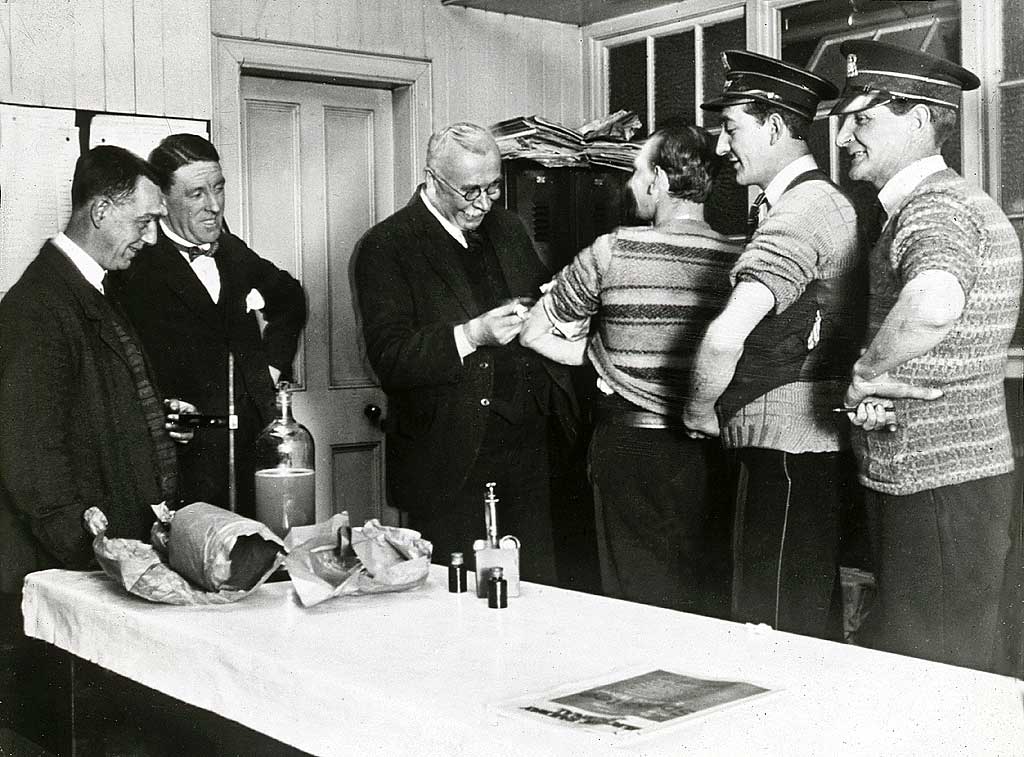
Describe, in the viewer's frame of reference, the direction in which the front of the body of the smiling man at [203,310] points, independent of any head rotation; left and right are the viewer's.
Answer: facing the viewer and to the right of the viewer

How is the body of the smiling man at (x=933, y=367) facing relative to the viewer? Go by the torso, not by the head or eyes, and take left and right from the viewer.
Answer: facing to the left of the viewer

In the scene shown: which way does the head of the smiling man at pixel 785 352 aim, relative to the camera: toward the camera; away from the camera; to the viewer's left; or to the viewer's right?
to the viewer's left

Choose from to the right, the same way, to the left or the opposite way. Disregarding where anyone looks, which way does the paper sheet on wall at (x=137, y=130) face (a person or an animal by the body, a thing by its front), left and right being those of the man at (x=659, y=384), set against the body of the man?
the opposite way

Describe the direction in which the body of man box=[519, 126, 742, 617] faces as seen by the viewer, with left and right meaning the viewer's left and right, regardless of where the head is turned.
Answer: facing away from the viewer and to the left of the viewer

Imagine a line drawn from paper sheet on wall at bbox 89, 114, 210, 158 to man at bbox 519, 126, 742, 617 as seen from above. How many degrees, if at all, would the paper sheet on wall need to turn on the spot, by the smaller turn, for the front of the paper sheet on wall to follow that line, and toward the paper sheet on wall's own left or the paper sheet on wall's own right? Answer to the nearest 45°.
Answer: approximately 45° to the paper sheet on wall's own left

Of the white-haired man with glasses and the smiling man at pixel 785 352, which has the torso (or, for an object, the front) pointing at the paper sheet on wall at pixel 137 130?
the smiling man

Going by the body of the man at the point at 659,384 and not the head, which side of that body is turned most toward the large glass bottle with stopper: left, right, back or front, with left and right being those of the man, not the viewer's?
left

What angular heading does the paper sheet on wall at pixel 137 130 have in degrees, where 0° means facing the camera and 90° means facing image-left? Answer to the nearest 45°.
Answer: approximately 0°

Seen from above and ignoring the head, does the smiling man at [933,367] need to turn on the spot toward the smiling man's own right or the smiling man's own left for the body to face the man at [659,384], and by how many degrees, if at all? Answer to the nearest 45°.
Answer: approximately 45° to the smiling man's own right

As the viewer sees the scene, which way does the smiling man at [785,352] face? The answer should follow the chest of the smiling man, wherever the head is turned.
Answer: to the viewer's left

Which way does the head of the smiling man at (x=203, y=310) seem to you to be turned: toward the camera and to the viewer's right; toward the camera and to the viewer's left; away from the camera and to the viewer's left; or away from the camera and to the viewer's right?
toward the camera and to the viewer's right

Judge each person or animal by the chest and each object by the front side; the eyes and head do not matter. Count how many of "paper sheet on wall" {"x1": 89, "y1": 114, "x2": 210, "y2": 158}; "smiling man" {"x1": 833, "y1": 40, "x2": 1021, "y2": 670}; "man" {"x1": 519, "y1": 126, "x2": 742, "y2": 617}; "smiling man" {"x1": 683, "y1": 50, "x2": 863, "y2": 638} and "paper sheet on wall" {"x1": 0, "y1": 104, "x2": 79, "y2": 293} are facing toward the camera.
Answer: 2

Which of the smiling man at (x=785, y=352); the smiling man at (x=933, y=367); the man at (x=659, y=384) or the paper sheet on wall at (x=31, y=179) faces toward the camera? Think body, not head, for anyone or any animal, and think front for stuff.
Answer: the paper sheet on wall
